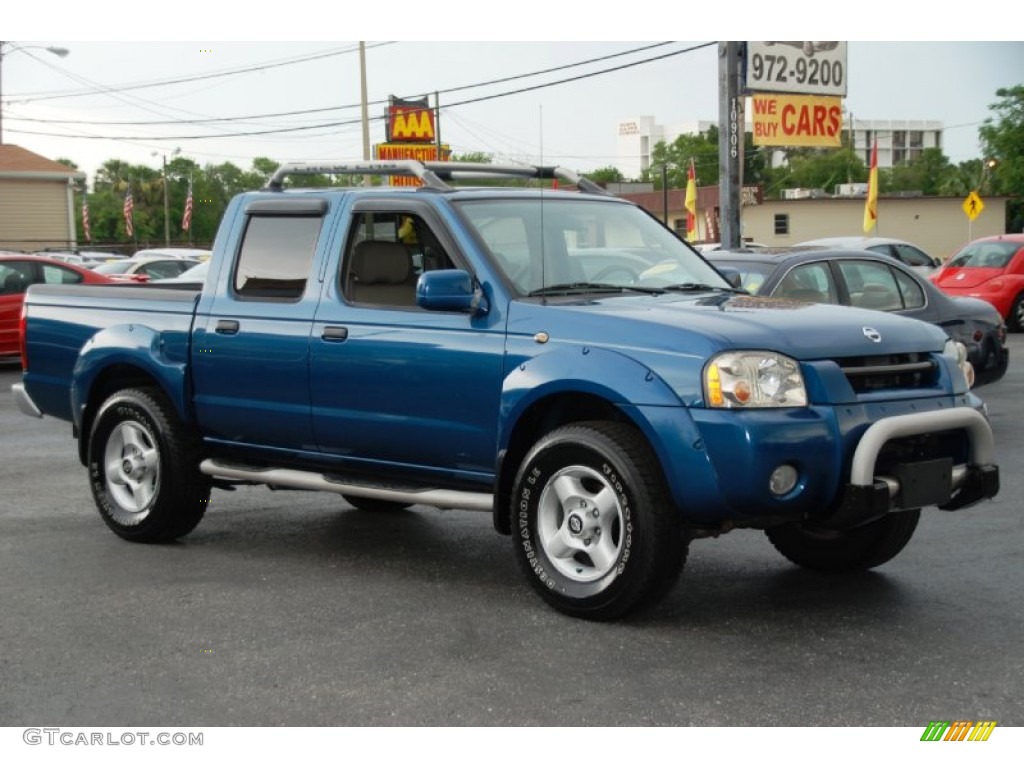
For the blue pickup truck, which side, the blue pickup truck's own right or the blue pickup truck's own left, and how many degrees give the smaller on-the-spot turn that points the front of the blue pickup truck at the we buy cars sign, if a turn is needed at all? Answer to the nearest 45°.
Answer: approximately 135° to the blue pickup truck's own left

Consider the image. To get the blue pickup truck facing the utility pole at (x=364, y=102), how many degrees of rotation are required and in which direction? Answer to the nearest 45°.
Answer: approximately 135° to its left

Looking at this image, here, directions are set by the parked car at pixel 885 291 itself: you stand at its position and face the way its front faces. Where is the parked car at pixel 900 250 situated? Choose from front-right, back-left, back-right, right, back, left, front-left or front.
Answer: back-right

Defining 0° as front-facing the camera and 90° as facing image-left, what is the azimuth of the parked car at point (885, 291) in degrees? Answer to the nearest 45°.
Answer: approximately 45°

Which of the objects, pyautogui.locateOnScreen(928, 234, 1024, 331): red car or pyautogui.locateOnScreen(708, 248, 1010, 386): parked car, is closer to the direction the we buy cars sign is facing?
the parked car

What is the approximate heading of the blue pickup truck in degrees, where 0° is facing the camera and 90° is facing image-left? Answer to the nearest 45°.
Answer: approximately 315°

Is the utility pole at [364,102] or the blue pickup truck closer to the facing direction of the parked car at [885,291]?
the blue pickup truck

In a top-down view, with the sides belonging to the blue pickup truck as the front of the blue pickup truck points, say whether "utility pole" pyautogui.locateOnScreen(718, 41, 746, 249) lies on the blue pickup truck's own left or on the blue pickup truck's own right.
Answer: on the blue pickup truck's own left
